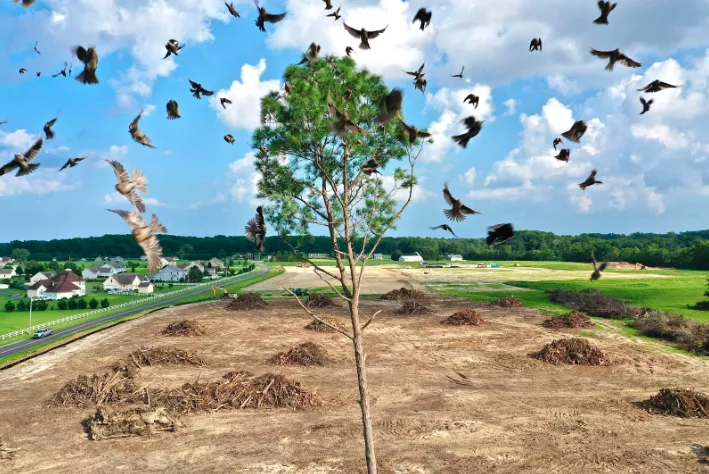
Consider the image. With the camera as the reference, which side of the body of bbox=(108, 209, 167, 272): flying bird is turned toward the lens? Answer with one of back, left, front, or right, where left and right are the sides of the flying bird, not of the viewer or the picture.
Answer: left

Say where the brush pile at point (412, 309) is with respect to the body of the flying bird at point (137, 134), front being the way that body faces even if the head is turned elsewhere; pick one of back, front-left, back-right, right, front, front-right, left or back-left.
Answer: back-right

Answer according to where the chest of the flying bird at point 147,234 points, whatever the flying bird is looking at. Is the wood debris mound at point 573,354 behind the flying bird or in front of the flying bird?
behind

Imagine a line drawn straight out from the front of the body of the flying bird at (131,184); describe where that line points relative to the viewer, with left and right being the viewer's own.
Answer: facing to the left of the viewer
